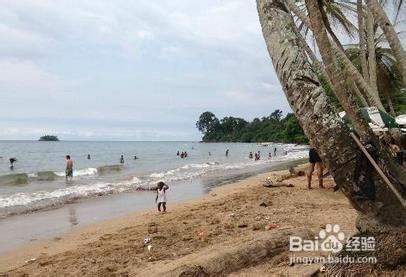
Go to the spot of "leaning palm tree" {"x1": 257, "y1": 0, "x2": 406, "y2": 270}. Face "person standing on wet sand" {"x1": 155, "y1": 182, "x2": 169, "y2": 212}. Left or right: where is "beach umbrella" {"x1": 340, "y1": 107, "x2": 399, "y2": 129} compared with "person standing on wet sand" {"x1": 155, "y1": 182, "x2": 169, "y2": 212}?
right

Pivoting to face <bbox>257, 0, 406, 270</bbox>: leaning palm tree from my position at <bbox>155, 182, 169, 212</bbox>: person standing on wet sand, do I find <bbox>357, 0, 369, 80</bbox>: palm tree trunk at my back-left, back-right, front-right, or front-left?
front-left
